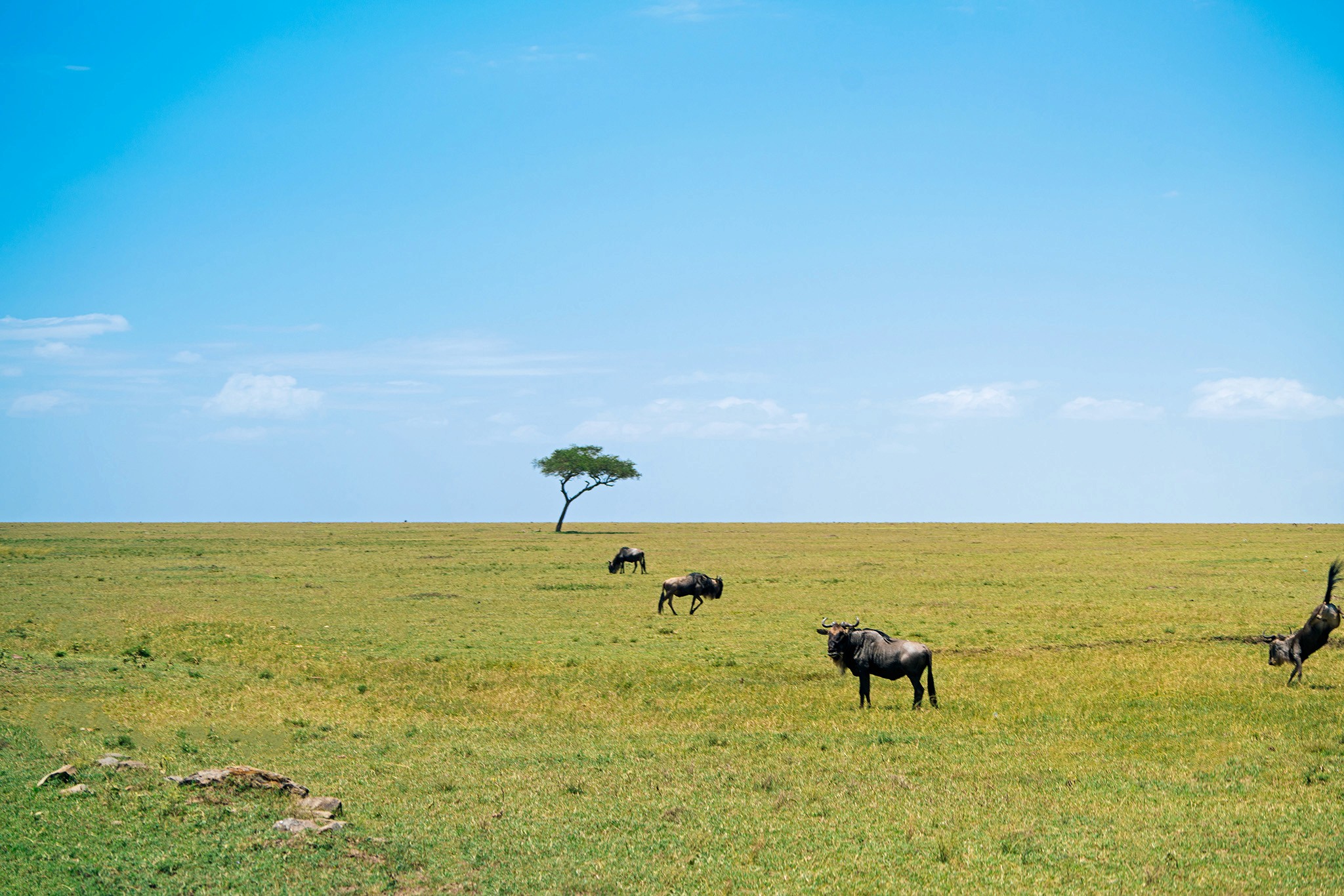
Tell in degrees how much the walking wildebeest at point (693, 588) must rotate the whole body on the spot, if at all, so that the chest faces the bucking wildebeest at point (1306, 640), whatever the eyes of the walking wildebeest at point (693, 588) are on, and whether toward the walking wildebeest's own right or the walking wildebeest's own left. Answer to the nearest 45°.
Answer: approximately 45° to the walking wildebeest's own right

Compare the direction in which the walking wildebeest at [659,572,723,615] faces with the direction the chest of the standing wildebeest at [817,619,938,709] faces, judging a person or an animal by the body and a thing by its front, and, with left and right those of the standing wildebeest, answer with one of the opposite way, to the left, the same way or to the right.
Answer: the opposite way

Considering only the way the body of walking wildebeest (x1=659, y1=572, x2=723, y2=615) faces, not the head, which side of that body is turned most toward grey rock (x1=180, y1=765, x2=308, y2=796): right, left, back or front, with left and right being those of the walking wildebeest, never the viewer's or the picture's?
right

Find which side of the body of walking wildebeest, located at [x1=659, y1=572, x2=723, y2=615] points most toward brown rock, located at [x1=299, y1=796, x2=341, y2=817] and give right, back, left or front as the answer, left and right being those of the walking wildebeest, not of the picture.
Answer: right

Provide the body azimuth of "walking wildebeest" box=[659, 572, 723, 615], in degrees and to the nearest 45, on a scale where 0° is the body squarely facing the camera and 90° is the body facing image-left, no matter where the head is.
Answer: approximately 270°

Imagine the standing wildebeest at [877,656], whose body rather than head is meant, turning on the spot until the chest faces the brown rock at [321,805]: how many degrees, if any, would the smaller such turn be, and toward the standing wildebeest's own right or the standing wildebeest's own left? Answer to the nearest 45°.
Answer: approximately 45° to the standing wildebeest's own left

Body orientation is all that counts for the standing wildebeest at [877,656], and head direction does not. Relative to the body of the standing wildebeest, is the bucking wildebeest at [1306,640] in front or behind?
behind

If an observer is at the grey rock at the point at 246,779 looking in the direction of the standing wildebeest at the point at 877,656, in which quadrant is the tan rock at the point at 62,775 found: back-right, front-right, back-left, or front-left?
back-left

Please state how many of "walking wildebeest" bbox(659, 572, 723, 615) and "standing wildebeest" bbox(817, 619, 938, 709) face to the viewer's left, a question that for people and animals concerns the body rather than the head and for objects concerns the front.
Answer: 1

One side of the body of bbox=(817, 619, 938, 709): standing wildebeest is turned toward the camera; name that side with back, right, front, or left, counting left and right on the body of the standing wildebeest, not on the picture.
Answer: left
